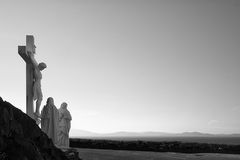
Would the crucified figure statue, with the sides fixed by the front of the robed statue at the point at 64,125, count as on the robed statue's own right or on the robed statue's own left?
on the robed statue's own right

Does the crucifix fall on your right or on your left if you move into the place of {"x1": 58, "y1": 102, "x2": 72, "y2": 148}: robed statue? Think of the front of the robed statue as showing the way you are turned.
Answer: on your right
